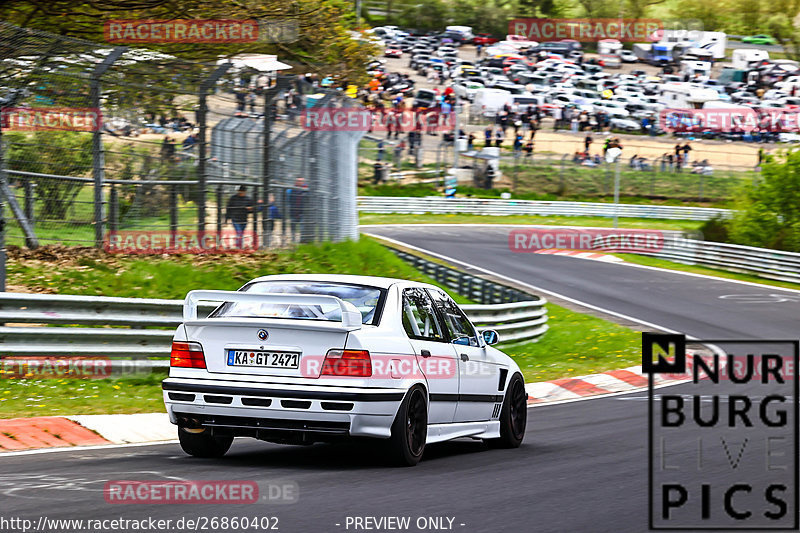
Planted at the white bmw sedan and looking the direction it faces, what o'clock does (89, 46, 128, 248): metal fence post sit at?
The metal fence post is roughly at 10 o'clock from the white bmw sedan.

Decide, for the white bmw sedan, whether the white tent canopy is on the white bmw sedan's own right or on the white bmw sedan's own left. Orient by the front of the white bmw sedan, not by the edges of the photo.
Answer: on the white bmw sedan's own left

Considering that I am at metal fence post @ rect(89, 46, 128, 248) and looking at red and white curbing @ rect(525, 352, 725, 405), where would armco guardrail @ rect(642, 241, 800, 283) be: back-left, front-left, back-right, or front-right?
front-left

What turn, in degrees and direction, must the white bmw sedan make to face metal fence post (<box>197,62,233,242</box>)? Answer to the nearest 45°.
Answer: approximately 45° to its left

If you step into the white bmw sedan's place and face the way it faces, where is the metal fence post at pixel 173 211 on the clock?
The metal fence post is roughly at 10 o'clock from the white bmw sedan.

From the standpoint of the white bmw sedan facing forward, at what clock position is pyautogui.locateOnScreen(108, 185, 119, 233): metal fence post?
The metal fence post is roughly at 10 o'clock from the white bmw sedan.

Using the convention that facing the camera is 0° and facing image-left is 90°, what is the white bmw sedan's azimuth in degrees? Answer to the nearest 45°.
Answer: approximately 225°

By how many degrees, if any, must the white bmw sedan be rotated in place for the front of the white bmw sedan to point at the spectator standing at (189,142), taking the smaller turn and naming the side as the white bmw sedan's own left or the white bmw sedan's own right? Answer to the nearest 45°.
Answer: approximately 45° to the white bmw sedan's own left

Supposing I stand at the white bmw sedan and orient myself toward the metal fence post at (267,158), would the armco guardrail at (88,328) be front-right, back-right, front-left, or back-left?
front-left

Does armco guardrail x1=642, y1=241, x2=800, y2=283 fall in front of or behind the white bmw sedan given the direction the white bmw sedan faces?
in front

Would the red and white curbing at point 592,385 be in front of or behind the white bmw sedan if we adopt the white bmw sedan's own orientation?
in front
